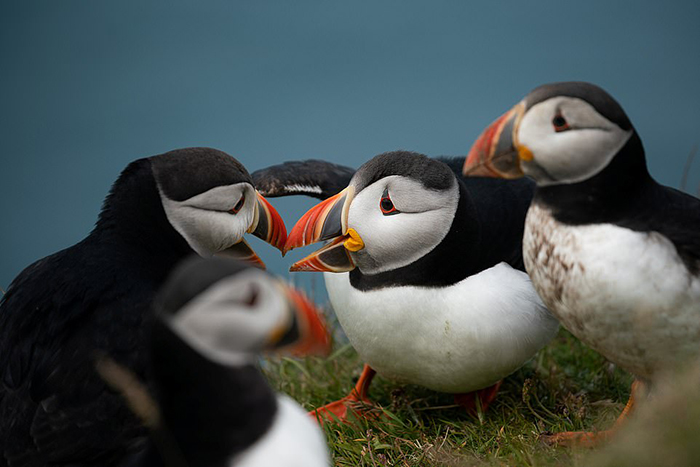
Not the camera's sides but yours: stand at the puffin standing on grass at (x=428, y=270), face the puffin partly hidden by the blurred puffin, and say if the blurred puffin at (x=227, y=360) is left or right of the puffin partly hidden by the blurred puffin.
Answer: left

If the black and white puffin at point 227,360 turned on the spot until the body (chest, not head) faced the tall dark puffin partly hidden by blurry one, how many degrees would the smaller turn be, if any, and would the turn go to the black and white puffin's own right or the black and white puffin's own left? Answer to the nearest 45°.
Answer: approximately 90° to the black and white puffin's own left

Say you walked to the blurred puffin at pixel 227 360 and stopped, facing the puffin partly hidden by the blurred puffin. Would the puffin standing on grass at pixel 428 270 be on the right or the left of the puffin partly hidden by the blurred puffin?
right

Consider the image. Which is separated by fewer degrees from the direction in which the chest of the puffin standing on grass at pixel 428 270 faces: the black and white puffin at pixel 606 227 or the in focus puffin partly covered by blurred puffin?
the in focus puffin partly covered by blurred puffin

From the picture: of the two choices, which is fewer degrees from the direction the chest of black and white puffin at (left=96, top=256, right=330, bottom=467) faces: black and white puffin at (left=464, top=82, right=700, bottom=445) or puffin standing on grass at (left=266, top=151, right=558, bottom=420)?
the black and white puffin

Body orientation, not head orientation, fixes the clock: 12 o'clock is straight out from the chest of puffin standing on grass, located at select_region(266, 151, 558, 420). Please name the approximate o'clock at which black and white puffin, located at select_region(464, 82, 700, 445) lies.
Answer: The black and white puffin is roughly at 9 o'clock from the puffin standing on grass.

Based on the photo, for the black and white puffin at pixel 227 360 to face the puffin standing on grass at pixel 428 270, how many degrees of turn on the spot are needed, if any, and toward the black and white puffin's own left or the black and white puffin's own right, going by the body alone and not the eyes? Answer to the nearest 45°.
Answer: approximately 45° to the black and white puffin's own left

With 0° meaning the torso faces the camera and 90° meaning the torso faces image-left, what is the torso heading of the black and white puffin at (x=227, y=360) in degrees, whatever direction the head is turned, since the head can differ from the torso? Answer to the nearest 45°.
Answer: approximately 270°

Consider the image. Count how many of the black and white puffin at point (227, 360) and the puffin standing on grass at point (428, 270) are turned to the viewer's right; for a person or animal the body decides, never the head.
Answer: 1

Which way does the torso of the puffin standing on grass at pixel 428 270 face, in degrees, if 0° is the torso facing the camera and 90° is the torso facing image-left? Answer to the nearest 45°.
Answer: approximately 45°

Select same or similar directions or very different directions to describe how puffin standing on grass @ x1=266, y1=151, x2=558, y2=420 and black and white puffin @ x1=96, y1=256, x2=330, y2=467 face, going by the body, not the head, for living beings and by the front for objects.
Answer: very different directions

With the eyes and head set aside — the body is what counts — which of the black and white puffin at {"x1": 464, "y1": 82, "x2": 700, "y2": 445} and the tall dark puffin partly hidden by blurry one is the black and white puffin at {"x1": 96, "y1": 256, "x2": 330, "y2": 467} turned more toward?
the black and white puffin

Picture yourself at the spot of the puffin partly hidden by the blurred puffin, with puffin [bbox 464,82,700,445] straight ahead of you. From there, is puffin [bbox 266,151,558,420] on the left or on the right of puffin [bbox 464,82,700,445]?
left
